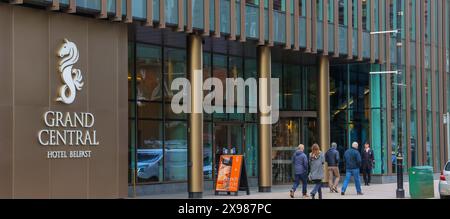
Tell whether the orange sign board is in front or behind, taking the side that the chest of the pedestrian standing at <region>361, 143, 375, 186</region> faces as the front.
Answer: in front

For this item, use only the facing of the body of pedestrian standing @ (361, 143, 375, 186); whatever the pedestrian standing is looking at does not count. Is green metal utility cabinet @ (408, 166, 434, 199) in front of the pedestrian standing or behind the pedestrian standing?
in front

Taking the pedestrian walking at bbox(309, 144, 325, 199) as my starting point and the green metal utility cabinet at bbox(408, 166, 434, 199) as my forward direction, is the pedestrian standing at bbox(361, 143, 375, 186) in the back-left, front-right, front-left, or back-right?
front-left

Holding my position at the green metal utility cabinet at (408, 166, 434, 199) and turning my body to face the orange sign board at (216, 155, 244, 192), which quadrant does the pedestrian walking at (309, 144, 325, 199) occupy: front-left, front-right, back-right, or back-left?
front-left

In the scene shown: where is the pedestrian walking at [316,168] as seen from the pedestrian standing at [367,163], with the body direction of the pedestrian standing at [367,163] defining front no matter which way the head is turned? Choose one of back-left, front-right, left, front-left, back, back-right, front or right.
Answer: front

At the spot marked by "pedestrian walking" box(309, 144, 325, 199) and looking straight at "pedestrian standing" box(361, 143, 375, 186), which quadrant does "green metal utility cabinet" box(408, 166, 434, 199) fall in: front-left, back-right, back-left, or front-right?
front-right

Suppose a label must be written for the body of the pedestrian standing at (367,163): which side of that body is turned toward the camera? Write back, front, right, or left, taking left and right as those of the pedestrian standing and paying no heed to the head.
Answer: front
